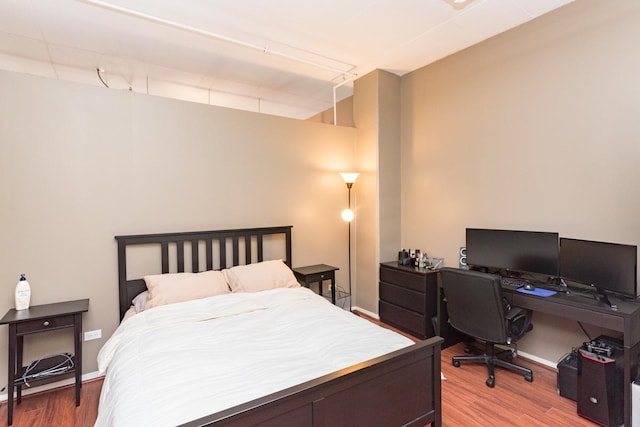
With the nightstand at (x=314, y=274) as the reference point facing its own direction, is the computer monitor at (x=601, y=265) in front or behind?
in front

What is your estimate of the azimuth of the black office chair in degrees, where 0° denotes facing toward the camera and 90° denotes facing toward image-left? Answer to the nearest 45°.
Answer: approximately 225°

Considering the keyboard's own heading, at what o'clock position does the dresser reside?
The dresser is roughly at 2 o'clock from the keyboard.

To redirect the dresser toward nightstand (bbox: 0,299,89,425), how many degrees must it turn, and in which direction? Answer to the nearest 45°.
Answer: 0° — it already faces it

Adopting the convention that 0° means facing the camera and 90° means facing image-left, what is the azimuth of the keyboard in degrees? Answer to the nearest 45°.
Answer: approximately 45°

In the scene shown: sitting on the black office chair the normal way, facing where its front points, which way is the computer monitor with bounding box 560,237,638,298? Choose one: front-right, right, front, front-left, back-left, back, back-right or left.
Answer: front-right

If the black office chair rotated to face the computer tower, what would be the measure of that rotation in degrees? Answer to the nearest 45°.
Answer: approximately 45° to its right
